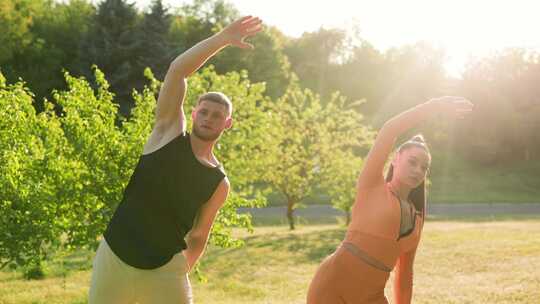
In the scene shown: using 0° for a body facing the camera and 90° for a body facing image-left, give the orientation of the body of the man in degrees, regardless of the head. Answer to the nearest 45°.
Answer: approximately 0°

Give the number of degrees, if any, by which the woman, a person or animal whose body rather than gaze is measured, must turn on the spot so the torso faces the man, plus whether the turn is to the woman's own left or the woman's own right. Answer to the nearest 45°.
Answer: approximately 90° to the woman's own right

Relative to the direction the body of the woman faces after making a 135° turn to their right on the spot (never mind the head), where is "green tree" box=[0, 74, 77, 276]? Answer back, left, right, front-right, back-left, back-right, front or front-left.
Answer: front-right

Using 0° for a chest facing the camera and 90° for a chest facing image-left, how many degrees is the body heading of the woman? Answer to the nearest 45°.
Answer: approximately 315°

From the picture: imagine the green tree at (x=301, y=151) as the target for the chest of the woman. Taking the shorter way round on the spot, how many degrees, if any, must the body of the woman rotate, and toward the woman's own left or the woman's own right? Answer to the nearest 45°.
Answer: approximately 135° to the woman's own left

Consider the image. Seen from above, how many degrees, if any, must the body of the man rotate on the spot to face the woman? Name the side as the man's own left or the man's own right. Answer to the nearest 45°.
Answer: approximately 90° to the man's own left

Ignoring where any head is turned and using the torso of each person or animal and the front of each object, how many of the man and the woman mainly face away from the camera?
0

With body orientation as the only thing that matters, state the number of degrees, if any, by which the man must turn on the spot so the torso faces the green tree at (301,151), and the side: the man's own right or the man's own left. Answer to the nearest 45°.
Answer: approximately 180°

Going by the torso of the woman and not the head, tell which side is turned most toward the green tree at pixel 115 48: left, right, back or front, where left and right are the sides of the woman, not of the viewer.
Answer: back

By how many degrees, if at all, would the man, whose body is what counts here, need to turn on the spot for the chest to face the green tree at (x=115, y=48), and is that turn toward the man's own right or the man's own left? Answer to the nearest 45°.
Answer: approximately 180°
